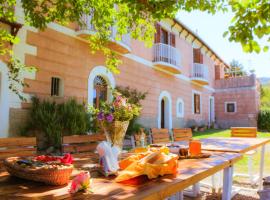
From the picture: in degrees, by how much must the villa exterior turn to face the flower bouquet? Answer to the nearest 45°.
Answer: approximately 45° to its right

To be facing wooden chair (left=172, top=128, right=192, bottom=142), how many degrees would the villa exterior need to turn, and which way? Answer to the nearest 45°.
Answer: approximately 45° to its right

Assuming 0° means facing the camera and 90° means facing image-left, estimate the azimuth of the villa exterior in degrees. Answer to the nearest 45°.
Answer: approximately 315°

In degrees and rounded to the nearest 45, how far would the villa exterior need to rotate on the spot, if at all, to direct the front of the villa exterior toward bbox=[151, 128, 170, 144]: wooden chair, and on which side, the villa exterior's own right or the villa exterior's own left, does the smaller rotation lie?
approximately 45° to the villa exterior's own right

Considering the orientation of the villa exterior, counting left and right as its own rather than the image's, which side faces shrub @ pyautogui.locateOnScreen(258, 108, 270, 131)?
left

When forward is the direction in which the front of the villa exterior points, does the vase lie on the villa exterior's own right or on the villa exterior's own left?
on the villa exterior's own right
